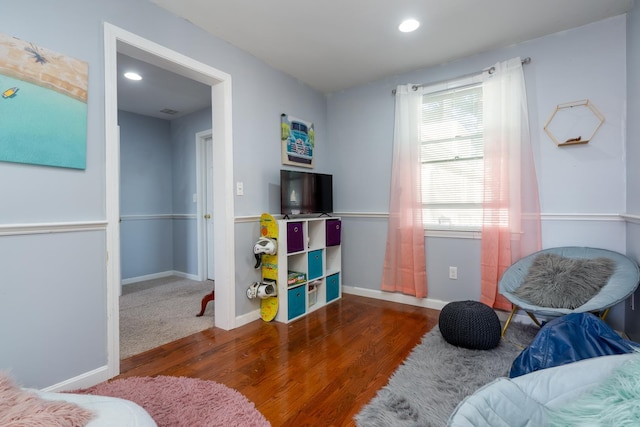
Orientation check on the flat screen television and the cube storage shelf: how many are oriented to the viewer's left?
0

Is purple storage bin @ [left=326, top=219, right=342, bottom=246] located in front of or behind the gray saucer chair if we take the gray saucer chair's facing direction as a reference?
in front

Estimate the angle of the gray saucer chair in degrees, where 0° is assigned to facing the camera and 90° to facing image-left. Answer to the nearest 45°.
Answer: approximately 45°

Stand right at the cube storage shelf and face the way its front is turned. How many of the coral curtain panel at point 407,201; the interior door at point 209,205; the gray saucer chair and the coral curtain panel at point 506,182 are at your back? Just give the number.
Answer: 1

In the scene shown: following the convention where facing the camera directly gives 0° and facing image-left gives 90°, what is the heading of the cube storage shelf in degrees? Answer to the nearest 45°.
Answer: approximately 315°

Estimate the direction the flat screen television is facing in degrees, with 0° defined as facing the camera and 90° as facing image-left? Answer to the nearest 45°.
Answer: approximately 315°

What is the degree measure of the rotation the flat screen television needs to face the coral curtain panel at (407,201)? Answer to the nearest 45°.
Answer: approximately 45° to its left

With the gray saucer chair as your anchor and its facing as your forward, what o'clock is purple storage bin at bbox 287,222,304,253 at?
The purple storage bin is roughly at 1 o'clock from the gray saucer chair.

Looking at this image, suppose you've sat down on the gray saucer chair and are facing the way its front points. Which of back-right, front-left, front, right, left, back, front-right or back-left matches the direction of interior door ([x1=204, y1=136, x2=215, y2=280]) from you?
front-right

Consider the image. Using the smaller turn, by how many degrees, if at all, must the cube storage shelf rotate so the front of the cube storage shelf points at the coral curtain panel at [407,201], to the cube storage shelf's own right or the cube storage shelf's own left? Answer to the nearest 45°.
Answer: approximately 45° to the cube storage shelf's own left
